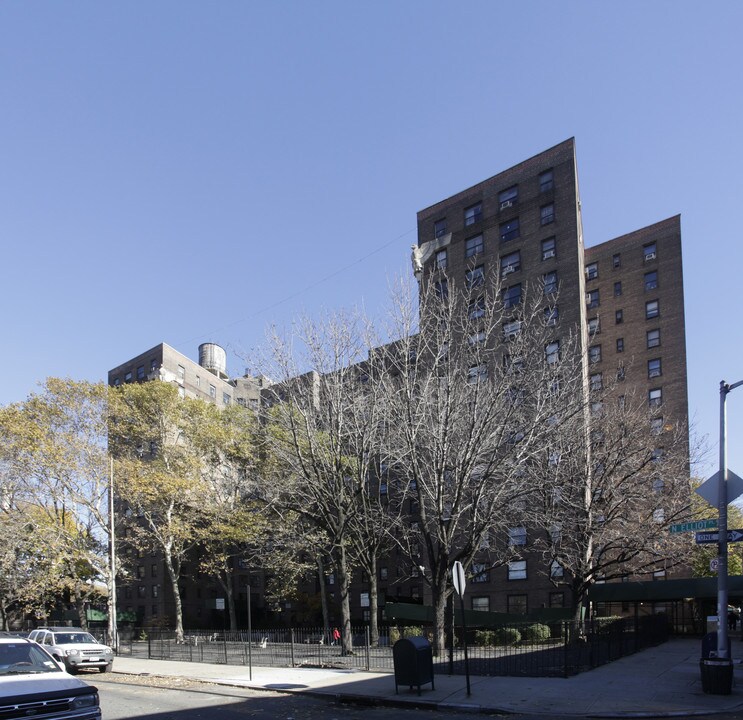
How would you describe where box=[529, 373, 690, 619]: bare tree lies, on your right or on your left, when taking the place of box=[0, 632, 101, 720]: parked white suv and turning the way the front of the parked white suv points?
on your left

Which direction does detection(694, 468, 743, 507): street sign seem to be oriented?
away from the camera

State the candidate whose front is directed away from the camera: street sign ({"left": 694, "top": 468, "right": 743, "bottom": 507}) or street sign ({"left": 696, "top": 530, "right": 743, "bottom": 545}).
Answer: street sign ({"left": 694, "top": 468, "right": 743, "bottom": 507})

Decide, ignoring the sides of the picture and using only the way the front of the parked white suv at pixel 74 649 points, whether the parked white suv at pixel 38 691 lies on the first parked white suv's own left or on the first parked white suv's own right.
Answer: on the first parked white suv's own right

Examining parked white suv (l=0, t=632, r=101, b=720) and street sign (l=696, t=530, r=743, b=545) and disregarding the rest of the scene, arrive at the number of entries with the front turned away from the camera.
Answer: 0

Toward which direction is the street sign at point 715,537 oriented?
toward the camera

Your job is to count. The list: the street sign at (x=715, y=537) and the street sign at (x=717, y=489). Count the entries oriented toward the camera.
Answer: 1

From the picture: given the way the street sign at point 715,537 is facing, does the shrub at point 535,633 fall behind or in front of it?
behind
